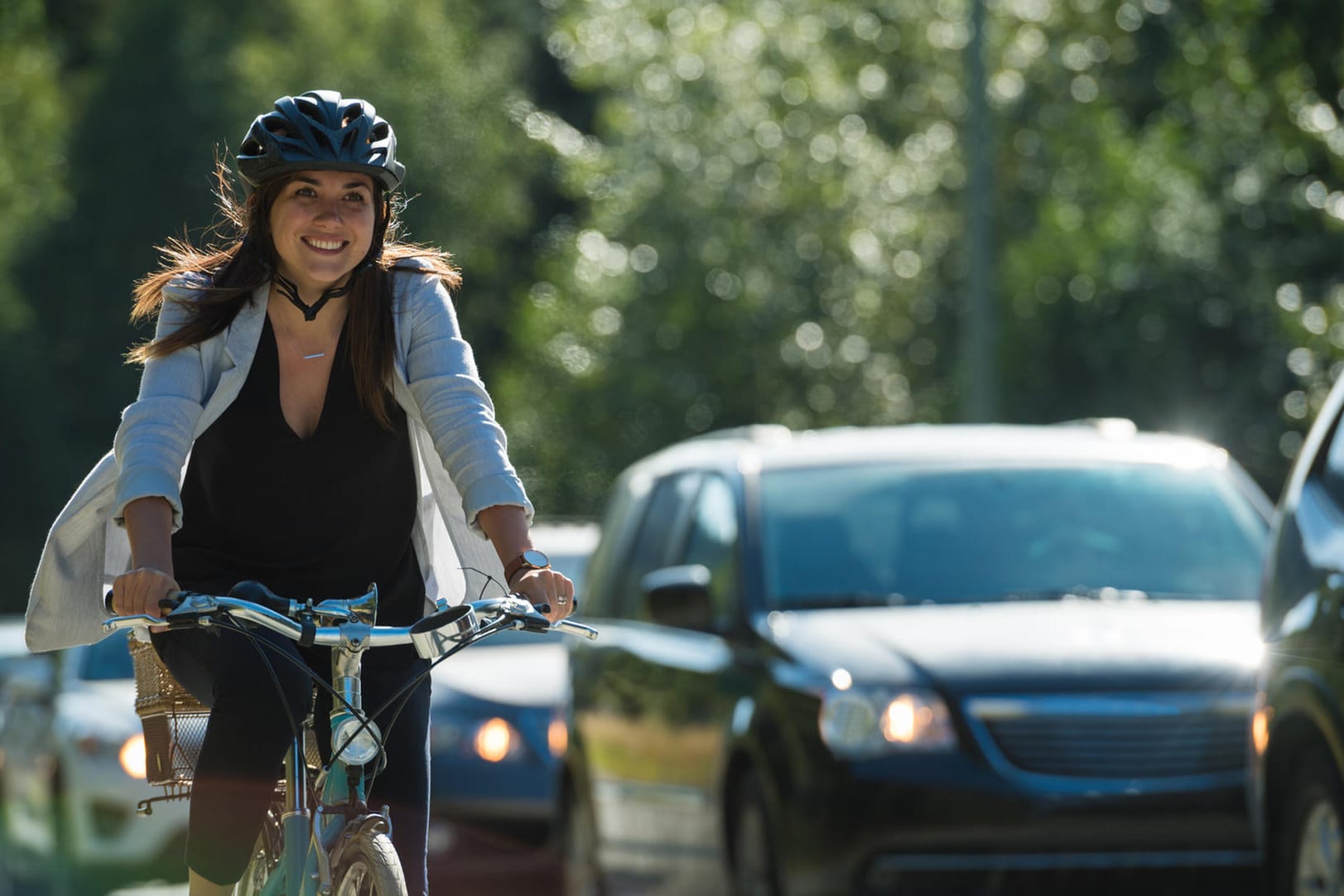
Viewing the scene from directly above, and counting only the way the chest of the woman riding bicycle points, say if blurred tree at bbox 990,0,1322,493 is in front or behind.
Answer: behind

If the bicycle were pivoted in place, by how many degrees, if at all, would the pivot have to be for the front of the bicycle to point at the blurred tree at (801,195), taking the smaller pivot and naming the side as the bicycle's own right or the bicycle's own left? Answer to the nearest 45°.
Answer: approximately 180°

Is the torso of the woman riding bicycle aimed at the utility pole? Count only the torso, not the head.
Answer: no

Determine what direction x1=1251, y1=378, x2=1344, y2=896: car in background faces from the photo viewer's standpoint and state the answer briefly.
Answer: facing the viewer and to the left of the viewer

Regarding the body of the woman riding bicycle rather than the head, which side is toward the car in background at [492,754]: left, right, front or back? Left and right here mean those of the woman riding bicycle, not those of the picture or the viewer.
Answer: back

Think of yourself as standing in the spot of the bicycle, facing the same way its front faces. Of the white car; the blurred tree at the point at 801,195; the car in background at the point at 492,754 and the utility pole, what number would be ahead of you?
0

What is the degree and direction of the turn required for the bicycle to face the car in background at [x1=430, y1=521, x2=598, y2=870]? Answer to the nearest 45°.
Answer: approximately 180°

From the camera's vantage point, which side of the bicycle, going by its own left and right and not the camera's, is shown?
front

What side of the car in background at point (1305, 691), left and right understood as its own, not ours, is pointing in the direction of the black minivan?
right

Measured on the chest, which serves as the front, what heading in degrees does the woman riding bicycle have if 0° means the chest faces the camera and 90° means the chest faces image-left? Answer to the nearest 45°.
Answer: approximately 0°

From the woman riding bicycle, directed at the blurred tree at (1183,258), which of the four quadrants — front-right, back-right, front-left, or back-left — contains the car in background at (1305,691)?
front-right

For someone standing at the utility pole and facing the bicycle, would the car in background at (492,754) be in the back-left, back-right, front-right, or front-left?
front-right

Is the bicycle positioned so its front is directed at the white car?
no
